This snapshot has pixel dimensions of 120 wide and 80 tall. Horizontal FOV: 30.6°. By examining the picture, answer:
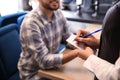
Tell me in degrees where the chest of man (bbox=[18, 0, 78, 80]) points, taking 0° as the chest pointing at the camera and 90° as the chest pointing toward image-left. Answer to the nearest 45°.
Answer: approximately 315°

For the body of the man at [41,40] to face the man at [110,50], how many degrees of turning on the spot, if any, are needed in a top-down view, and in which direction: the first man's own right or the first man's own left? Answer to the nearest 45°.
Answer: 0° — they already face them
